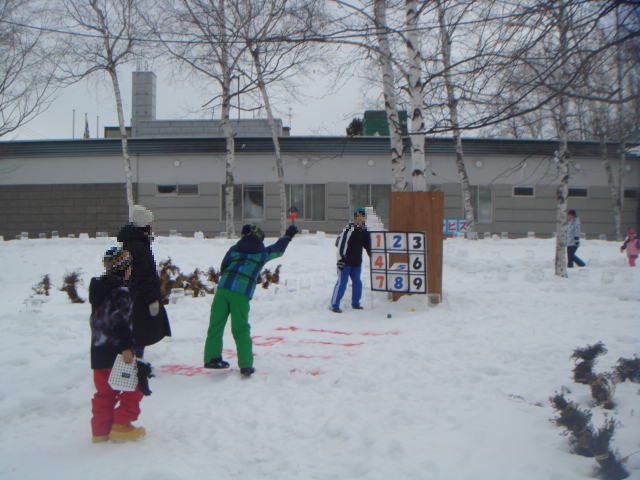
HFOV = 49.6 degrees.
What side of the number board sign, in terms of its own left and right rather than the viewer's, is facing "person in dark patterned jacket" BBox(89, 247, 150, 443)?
front

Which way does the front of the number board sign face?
toward the camera

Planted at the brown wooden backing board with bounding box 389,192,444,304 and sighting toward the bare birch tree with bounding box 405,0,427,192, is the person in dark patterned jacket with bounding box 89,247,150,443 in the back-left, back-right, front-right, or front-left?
back-left

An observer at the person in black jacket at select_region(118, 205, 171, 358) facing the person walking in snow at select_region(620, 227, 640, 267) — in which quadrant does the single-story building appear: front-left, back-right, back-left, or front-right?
front-left

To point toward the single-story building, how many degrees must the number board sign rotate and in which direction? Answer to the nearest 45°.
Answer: approximately 135° to its right

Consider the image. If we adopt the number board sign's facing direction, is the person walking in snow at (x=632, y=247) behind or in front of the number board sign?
behind
